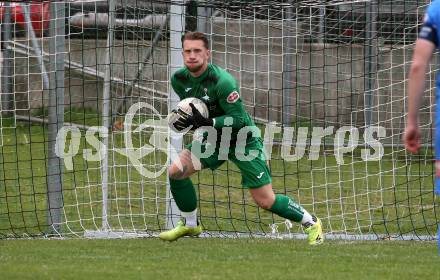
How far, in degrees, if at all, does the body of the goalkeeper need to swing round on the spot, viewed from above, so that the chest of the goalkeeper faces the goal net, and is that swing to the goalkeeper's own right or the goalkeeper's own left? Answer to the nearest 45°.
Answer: approximately 135° to the goalkeeper's own right

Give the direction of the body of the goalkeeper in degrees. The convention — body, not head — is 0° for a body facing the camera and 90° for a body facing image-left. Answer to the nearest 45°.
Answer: approximately 45°
